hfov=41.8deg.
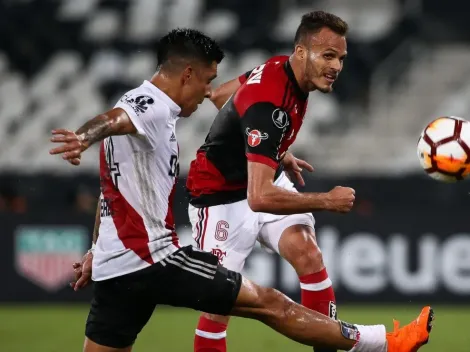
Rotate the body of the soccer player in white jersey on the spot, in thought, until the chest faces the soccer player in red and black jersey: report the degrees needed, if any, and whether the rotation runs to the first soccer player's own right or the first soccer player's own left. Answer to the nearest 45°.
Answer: approximately 45° to the first soccer player's own left

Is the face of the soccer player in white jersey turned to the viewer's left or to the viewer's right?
to the viewer's right

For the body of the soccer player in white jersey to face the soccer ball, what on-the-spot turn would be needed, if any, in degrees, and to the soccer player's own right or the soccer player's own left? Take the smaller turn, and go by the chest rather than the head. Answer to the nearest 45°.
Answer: approximately 45° to the soccer player's own left

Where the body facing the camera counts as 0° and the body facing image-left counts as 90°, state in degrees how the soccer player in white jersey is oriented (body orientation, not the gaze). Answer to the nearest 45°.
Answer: approximately 270°
